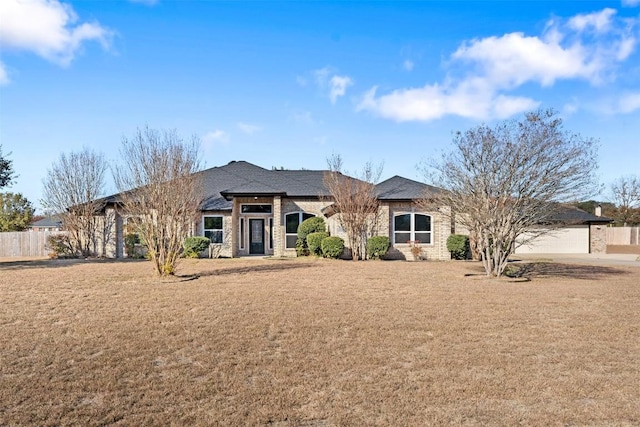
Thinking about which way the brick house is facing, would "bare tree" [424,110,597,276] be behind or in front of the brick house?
in front

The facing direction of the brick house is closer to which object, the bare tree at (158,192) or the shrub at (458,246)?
the bare tree

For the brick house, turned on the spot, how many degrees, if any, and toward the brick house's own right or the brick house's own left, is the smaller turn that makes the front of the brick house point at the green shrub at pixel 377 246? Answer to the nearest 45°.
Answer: approximately 45° to the brick house's own left

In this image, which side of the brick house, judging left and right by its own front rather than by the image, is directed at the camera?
front

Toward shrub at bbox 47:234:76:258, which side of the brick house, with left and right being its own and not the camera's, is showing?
right
